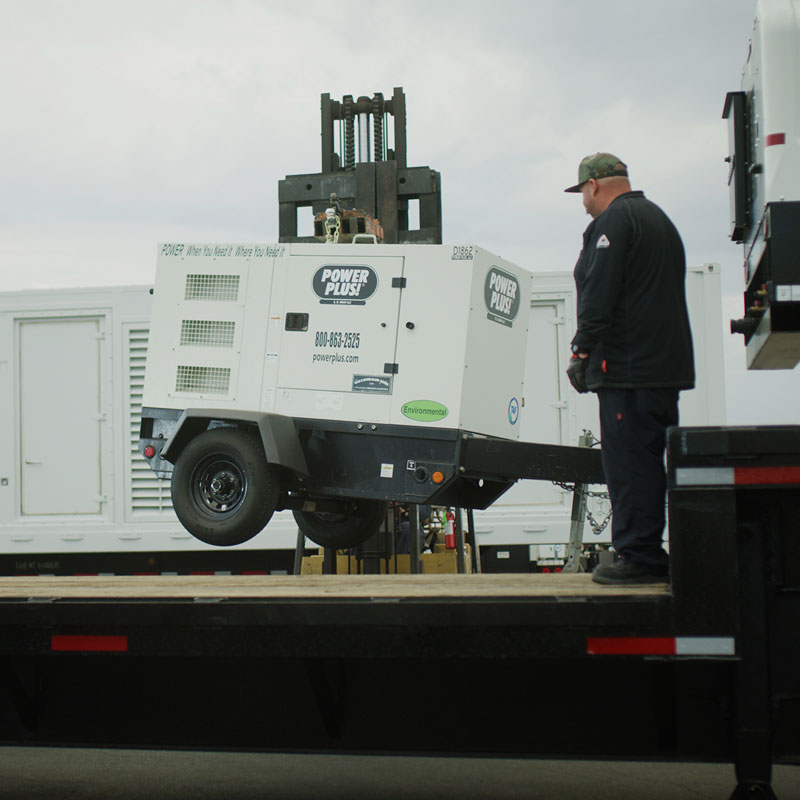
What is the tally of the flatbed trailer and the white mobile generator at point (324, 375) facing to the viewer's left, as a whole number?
0

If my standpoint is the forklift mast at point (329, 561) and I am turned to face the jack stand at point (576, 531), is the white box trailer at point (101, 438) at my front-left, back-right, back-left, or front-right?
back-left

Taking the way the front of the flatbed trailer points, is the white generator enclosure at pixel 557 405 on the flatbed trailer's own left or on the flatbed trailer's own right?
on the flatbed trailer's own left

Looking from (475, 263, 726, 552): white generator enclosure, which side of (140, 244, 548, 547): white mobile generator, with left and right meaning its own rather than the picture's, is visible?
left

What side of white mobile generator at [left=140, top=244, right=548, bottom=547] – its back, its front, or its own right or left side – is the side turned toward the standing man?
front

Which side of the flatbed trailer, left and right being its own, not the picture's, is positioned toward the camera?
right

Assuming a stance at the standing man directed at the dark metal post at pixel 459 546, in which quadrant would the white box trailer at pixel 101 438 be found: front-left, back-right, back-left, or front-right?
front-left

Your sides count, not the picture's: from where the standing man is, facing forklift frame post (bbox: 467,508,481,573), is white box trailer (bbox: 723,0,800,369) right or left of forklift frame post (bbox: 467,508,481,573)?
right

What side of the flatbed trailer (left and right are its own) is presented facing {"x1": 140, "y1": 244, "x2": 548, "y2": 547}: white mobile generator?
left

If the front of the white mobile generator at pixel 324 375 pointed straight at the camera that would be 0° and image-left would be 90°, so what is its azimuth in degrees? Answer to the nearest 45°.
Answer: approximately 315°

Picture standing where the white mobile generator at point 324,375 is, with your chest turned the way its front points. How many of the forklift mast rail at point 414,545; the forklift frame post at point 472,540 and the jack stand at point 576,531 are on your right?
0

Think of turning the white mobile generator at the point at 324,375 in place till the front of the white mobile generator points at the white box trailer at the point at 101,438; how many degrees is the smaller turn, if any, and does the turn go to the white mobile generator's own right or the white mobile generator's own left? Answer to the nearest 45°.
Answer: approximately 180°
